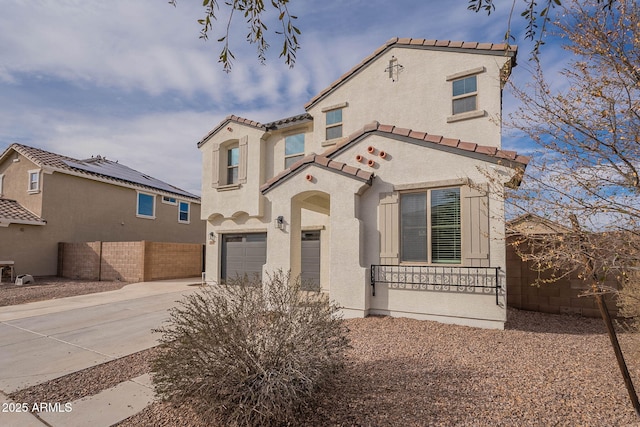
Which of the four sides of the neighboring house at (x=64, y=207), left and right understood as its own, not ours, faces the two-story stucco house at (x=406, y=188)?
left

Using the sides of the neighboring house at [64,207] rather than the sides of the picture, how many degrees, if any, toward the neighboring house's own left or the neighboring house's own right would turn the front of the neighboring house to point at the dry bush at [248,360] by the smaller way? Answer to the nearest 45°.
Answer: approximately 45° to the neighboring house's own left

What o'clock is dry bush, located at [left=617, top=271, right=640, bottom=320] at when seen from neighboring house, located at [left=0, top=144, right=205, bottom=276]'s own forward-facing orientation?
The dry bush is roughly at 10 o'clock from the neighboring house.

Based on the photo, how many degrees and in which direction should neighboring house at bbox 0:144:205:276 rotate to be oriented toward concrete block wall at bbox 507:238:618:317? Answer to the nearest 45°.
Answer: approximately 90° to its left

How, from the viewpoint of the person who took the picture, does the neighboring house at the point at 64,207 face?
facing the viewer and to the left of the viewer

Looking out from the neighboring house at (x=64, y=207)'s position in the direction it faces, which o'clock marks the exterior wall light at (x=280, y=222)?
The exterior wall light is roughly at 10 o'clock from the neighboring house.

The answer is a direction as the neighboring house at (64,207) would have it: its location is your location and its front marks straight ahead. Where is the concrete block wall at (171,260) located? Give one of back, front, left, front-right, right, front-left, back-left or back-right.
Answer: left
